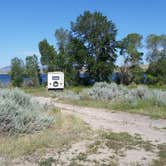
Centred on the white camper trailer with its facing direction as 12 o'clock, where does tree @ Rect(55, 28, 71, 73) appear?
The tree is roughly at 12 o'clock from the white camper trailer.

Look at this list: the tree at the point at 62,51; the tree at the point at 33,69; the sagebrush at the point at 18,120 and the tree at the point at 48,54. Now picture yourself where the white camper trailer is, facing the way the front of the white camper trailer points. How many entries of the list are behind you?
1

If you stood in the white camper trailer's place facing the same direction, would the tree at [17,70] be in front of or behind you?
in front

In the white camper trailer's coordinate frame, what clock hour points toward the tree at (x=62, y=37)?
The tree is roughly at 12 o'clock from the white camper trailer.

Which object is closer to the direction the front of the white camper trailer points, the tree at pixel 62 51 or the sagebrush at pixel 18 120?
the tree

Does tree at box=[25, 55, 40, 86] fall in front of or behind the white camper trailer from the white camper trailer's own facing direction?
in front

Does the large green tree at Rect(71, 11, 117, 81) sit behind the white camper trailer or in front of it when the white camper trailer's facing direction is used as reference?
in front

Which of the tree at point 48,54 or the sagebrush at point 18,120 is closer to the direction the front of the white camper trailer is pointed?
the tree

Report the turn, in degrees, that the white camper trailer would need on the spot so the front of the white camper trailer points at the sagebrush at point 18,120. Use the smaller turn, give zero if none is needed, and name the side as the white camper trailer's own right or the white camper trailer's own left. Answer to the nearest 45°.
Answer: approximately 180°

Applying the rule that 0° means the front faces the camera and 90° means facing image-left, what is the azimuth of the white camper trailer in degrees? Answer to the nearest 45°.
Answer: approximately 180°
